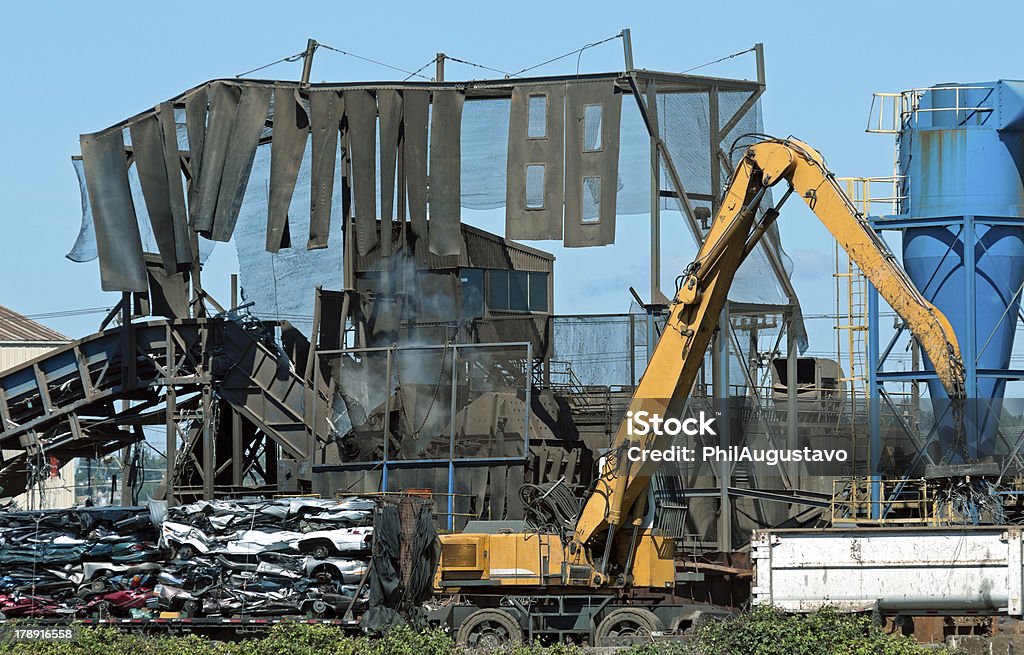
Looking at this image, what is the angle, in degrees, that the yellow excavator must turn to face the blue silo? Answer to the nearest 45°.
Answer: approximately 45° to its left

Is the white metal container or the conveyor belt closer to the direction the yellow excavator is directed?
the white metal container

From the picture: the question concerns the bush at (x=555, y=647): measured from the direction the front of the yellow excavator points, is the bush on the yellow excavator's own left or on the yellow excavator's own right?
on the yellow excavator's own right

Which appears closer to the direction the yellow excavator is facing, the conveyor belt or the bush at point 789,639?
the bush

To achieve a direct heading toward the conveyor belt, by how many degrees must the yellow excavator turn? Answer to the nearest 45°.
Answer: approximately 135° to its left

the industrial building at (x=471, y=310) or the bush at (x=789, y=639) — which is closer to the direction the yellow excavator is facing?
the bush

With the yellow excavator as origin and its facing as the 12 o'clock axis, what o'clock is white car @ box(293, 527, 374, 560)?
The white car is roughly at 5 o'clock from the yellow excavator.

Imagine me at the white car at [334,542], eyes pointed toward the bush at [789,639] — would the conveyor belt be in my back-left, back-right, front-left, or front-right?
back-left

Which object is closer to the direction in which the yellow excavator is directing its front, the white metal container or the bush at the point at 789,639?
the white metal container

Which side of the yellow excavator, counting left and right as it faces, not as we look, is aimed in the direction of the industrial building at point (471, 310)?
left

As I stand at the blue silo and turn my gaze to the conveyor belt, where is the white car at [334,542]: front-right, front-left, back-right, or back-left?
front-left

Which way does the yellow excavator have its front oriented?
to the viewer's right

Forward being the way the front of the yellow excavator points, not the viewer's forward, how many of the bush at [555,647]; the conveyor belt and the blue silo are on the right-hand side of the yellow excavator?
1
